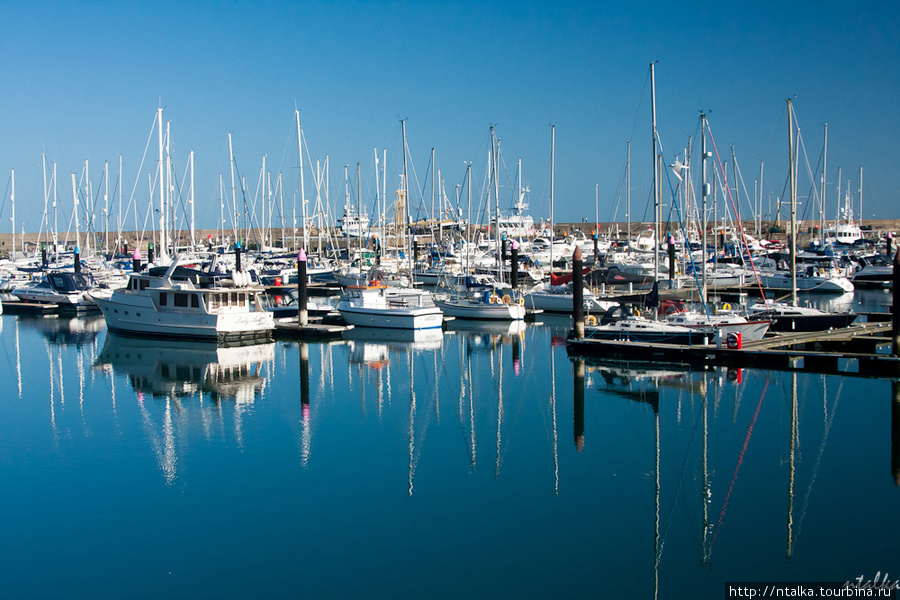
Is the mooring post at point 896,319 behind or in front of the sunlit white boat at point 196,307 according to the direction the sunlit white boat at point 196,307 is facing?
behind

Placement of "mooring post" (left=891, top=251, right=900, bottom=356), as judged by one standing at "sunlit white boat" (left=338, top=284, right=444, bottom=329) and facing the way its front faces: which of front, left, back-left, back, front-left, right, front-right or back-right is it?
back

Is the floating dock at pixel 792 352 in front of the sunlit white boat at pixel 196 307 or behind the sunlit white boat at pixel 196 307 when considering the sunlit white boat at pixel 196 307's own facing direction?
behind

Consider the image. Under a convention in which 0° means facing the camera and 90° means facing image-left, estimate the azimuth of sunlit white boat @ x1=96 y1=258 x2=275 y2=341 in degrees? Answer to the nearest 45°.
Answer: approximately 135°

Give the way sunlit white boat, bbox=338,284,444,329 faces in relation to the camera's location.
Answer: facing away from the viewer and to the left of the viewer

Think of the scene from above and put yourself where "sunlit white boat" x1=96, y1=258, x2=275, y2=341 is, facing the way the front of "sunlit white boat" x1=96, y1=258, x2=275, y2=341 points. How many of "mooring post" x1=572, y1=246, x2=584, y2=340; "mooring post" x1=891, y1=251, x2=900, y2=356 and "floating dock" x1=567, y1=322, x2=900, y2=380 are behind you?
3

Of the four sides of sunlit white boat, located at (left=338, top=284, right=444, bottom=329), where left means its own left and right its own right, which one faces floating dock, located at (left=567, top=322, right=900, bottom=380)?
back

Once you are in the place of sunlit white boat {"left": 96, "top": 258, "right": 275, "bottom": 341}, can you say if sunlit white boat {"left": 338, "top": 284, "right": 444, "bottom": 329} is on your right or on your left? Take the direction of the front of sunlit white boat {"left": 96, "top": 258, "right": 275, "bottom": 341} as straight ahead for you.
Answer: on your right

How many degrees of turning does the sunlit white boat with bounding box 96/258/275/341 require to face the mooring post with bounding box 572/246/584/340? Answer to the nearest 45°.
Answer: approximately 180°

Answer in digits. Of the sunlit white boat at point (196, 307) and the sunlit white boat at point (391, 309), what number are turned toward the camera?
0
